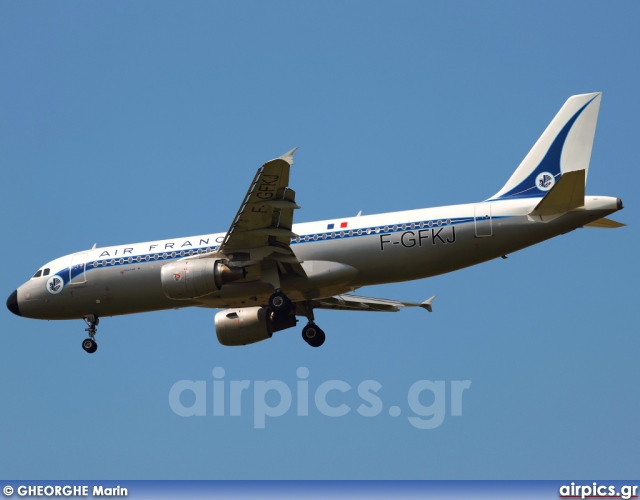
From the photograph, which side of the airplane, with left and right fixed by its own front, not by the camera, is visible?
left
